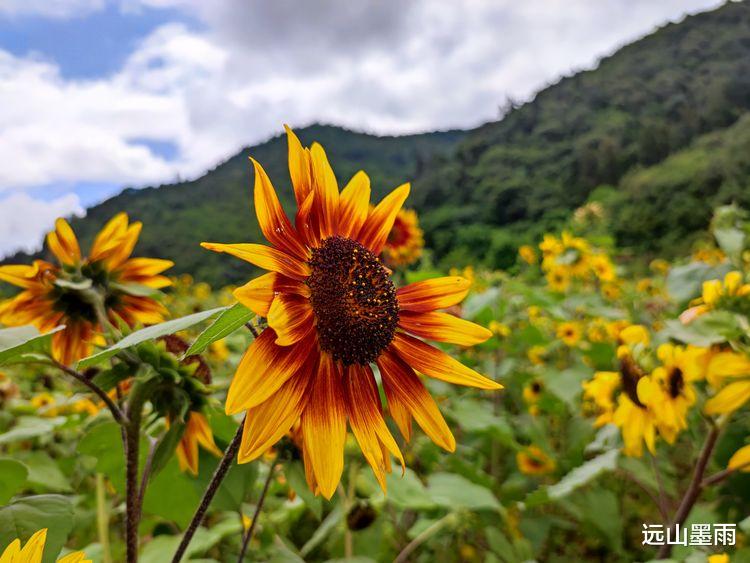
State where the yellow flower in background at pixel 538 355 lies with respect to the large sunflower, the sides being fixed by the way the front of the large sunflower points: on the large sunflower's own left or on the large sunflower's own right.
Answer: on the large sunflower's own left

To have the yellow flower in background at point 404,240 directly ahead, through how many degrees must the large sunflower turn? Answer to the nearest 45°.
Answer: approximately 135° to its left

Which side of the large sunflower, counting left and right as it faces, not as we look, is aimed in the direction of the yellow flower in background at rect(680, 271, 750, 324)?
left

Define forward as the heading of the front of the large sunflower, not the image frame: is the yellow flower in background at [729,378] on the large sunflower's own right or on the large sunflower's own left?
on the large sunflower's own left

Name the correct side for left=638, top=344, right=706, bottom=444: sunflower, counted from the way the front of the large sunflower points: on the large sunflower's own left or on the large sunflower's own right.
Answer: on the large sunflower's own left
